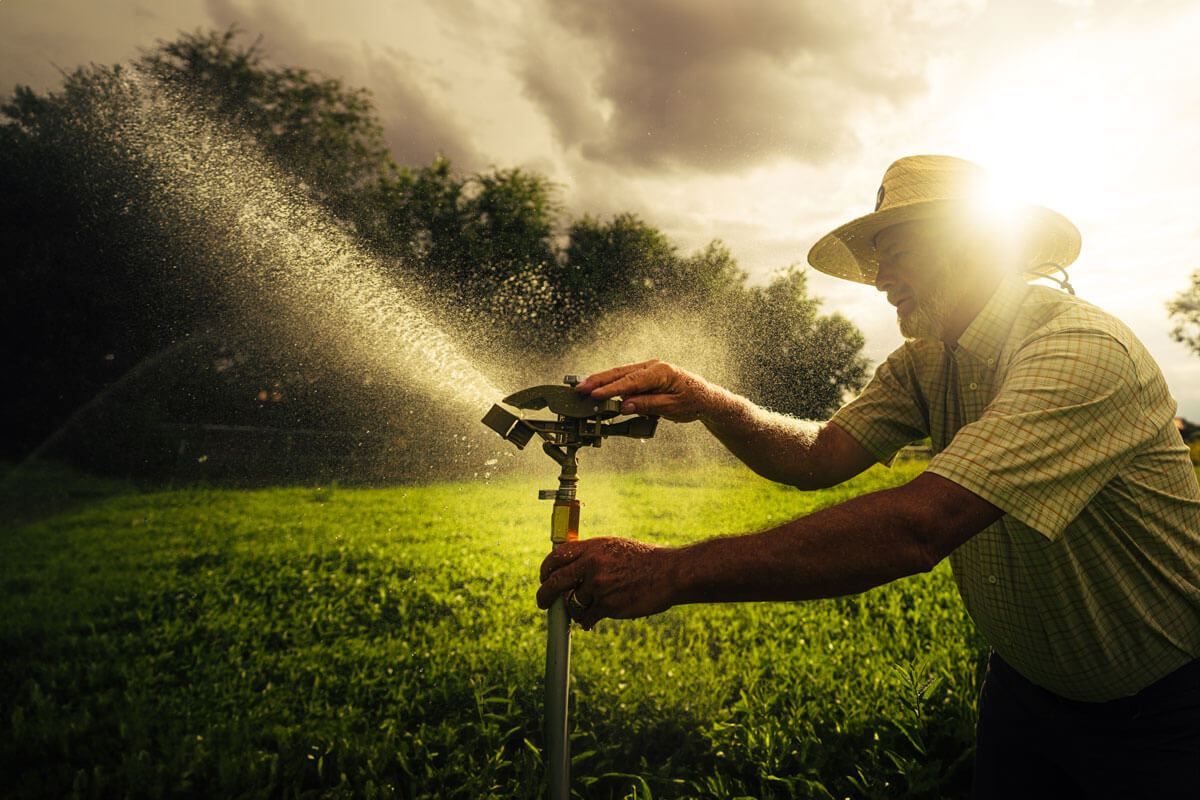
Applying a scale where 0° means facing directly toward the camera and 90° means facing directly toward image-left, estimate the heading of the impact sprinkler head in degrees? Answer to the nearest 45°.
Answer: approximately 90°

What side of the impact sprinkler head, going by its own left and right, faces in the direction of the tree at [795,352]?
right

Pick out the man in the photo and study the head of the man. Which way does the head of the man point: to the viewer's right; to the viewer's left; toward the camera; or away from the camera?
to the viewer's left

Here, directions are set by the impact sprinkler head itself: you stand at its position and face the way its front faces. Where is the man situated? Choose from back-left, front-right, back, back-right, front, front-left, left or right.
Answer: back
